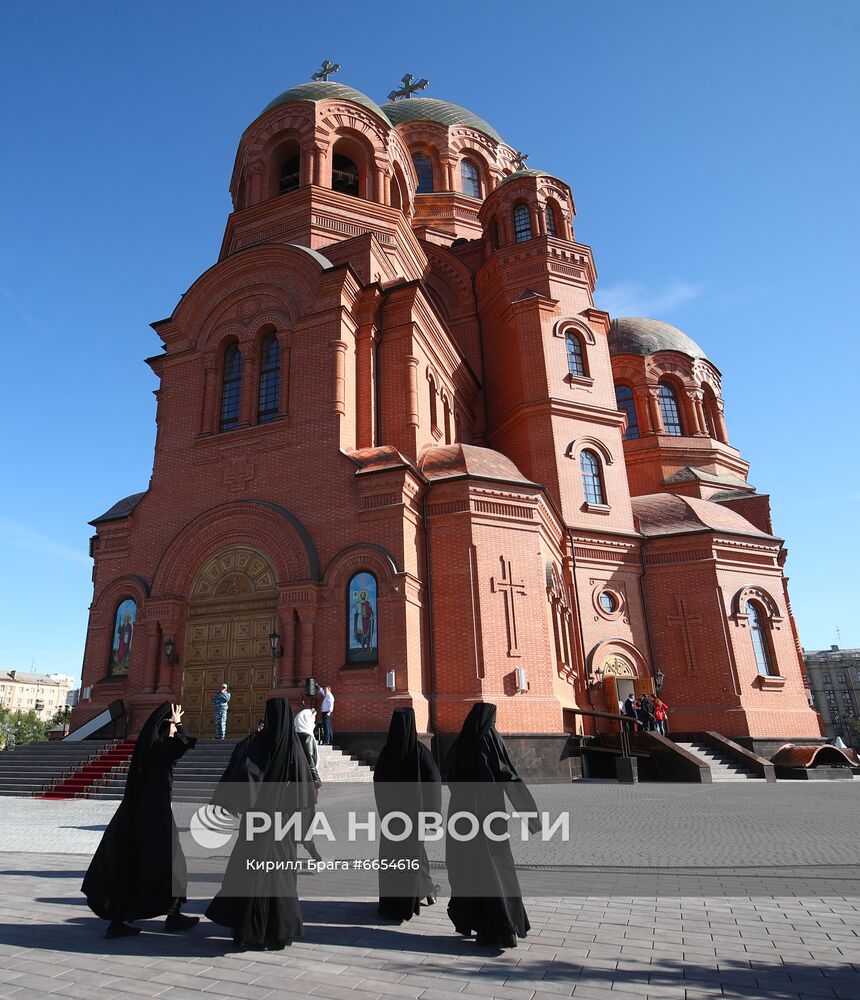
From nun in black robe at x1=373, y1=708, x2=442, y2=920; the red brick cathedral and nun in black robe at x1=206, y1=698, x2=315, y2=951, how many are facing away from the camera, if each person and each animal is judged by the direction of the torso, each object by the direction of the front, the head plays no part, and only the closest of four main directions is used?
2

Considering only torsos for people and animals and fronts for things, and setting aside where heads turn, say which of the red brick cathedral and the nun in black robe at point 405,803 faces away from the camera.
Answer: the nun in black robe

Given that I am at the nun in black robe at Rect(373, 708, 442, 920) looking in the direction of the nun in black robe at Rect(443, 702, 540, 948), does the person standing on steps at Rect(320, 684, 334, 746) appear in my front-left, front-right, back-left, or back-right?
back-left

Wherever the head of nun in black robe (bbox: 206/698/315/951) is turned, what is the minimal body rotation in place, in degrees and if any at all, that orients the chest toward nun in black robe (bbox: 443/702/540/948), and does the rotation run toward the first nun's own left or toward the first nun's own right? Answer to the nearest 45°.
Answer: approximately 90° to the first nun's own right

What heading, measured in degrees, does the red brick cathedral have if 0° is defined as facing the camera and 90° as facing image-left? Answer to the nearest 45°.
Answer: approximately 45°

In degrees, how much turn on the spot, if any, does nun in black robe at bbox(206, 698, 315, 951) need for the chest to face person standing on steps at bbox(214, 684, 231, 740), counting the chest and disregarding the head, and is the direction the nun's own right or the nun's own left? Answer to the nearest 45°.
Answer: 0° — they already face them

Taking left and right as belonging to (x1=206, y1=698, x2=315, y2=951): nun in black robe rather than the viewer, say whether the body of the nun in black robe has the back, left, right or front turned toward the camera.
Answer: back

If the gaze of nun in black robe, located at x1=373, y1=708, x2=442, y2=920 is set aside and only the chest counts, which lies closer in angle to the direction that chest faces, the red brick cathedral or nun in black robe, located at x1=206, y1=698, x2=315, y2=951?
the red brick cathedral

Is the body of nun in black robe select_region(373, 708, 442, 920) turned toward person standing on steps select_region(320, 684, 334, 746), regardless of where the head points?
yes

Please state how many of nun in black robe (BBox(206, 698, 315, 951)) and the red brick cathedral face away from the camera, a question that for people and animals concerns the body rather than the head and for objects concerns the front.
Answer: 1

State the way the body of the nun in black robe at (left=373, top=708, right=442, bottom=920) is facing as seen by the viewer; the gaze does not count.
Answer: away from the camera

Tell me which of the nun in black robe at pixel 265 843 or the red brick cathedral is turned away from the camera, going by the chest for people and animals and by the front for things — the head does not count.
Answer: the nun in black robe
